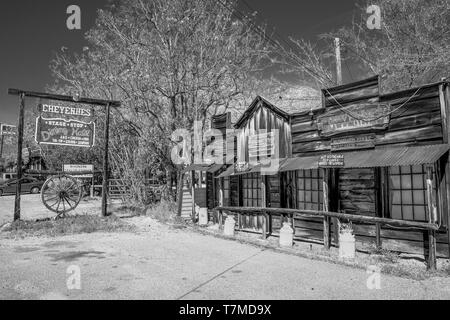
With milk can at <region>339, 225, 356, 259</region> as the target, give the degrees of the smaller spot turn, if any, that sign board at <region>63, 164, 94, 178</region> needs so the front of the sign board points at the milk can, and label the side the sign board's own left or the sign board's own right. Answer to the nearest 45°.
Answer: approximately 45° to the sign board's own left

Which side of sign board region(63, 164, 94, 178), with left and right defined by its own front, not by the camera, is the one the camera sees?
front

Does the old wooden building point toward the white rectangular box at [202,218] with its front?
no

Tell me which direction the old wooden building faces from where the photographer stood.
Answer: facing the viewer and to the left of the viewer

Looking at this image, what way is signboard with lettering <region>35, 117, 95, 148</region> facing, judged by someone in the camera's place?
facing the viewer

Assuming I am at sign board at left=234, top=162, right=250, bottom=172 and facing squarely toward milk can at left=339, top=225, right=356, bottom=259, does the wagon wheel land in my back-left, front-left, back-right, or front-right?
back-right

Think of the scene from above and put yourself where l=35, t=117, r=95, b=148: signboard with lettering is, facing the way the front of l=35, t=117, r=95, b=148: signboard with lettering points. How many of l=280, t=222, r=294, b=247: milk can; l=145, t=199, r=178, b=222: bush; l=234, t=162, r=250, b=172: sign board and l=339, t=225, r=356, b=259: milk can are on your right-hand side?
0

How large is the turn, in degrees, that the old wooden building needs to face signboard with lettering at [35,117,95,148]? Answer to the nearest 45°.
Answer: approximately 45° to its right

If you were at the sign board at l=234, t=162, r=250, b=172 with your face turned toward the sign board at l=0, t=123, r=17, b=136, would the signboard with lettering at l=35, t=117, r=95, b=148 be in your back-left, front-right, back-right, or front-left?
front-left

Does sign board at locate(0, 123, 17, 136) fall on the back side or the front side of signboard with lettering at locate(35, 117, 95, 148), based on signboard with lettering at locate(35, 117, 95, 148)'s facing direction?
on the back side

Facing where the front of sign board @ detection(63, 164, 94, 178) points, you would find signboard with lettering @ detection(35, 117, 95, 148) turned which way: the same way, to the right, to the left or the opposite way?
the same way

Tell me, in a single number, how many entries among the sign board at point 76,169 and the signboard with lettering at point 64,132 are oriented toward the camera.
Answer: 2

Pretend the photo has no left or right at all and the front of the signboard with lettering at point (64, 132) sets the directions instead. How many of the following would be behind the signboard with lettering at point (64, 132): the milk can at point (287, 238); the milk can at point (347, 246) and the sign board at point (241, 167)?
0

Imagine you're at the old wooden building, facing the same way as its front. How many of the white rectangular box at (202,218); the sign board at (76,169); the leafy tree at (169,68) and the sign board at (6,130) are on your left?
0

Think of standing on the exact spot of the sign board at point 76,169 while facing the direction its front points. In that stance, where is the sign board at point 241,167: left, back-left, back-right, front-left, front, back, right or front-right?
front-left

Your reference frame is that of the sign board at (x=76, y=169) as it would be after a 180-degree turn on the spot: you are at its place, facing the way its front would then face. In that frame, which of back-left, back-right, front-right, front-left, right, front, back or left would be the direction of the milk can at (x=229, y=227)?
back-right
